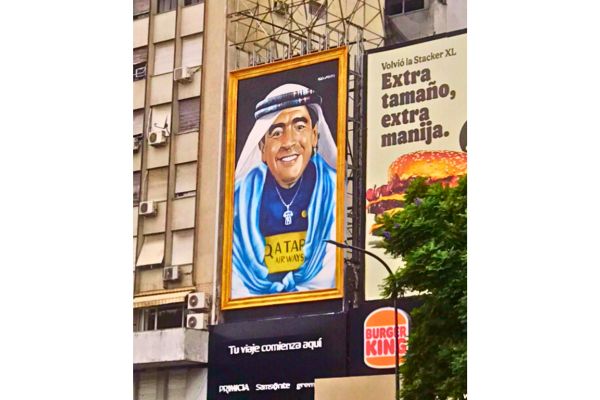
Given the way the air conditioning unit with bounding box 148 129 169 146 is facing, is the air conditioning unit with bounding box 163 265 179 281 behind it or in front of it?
behind

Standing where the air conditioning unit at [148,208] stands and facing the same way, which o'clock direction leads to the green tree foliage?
The green tree foliage is roughly at 9 o'clock from the air conditioning unit.

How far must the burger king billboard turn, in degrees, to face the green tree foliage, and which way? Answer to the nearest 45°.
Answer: approximately 45° to its left

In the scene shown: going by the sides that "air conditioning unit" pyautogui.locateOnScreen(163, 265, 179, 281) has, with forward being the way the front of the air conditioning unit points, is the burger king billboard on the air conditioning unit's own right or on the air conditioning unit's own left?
on the air conditioning unit's own left

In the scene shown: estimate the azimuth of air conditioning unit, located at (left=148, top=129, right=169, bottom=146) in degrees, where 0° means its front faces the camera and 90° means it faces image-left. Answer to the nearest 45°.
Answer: approximately 45°
